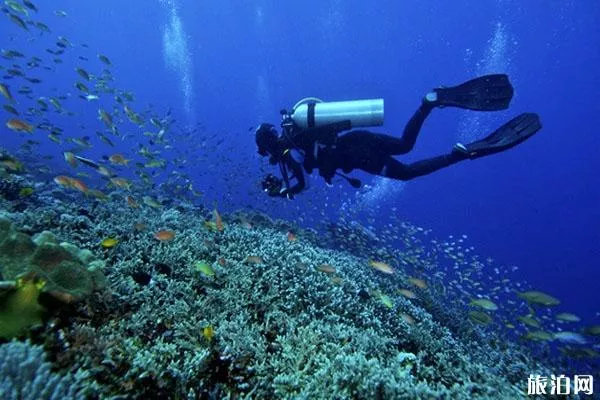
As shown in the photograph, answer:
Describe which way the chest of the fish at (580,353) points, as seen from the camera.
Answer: to the viewer's left

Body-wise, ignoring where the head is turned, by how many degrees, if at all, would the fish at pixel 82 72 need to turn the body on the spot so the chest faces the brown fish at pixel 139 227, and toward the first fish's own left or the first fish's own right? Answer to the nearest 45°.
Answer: approximately 135° to the first fish's own left

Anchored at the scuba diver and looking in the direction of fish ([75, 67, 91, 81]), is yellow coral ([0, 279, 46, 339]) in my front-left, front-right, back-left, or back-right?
front-left

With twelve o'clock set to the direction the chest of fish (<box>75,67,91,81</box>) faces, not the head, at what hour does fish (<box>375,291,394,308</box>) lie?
fish (<box>375,291,394,308</box>) is roughly at 8 o'clock from fish (<box>75,67,91,81</box>).

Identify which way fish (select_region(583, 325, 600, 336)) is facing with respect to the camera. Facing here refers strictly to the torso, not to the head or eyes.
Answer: to the viewer's left

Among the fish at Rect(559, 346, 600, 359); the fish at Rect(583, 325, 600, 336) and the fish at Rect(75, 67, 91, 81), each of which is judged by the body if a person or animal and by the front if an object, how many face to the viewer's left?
3

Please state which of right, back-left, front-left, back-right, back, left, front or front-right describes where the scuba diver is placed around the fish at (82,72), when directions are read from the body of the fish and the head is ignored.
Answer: back-left
